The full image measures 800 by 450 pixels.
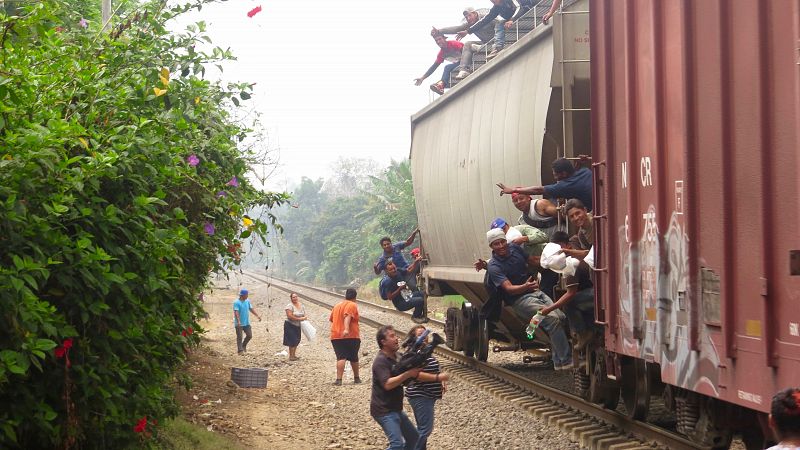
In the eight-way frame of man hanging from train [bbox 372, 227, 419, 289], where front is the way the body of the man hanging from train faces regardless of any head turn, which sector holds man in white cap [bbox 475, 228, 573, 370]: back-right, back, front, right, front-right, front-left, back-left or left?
front-left

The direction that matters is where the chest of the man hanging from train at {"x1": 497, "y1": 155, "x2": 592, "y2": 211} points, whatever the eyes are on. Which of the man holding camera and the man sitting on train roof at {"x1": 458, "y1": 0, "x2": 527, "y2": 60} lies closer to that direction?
the man holding camera

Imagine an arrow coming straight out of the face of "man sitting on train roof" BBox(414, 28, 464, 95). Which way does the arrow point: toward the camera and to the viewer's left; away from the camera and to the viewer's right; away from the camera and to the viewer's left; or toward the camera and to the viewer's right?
toward the camera and to the viewer's left

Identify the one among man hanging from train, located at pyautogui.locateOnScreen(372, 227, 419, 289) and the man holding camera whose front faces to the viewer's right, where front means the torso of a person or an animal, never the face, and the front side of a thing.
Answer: the man holding camera

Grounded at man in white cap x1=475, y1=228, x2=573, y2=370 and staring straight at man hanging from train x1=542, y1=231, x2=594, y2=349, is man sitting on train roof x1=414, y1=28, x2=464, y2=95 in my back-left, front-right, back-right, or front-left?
back-left

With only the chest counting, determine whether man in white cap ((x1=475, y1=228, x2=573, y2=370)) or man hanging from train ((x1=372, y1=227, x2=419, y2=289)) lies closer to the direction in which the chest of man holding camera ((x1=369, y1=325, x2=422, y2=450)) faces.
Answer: the man in white cap

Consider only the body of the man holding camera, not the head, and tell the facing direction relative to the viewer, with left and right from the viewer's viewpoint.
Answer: facing to the right of the viewer

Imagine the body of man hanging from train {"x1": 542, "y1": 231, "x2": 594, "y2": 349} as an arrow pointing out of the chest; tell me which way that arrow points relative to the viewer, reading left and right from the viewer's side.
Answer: facing to the left of the viewer

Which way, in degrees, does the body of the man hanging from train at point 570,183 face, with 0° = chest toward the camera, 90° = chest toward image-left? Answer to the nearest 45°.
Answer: approximately 90°

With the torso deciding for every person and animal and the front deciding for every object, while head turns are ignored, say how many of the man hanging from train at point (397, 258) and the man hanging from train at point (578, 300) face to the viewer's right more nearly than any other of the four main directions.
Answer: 0

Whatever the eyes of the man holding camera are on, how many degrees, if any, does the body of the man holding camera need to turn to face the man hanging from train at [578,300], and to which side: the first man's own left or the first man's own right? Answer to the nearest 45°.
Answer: approximately 45° to the first man's own left
